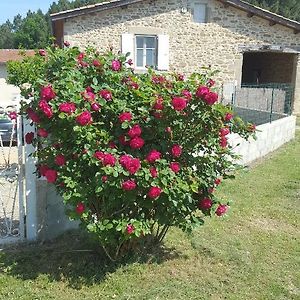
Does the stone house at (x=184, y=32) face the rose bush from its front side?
yes

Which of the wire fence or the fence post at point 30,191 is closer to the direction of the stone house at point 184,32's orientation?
the fence post

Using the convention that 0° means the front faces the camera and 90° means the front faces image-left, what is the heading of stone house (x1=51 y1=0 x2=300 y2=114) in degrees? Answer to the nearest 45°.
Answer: approximately 0°

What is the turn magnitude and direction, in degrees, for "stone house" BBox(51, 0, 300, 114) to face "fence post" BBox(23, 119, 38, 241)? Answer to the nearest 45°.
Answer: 0° — it already faces it

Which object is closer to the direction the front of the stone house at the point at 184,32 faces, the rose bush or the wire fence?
the rose bush
